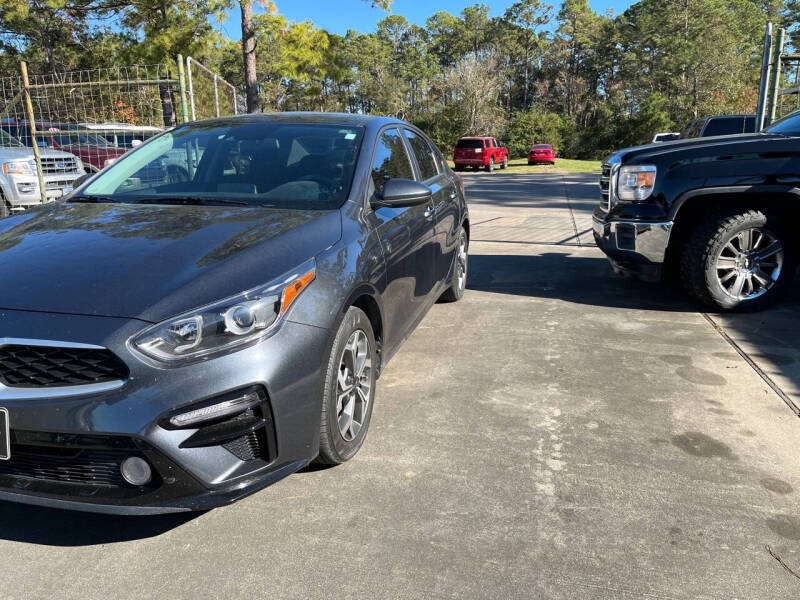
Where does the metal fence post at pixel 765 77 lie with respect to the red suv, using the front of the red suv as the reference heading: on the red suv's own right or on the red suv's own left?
on the red suv's own right

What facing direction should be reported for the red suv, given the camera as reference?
facing away from the viewer and to the right of the viewer

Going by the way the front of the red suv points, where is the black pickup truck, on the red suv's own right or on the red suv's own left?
on the red suv's own right

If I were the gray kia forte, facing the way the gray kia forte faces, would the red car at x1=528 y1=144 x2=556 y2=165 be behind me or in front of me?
behind

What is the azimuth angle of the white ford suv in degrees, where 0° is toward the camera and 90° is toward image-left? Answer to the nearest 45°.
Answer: approximately 315°

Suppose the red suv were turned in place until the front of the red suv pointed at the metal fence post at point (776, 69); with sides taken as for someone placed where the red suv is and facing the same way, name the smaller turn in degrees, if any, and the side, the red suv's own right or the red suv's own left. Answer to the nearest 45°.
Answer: approximately 135° to the red suv's own right

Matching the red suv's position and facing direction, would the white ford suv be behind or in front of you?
behind

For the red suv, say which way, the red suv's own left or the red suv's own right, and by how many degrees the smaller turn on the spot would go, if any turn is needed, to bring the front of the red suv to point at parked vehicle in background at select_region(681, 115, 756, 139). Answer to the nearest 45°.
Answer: approximately 135° to the red suv's own right

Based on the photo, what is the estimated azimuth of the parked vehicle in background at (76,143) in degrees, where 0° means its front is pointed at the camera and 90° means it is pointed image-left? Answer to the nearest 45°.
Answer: approximately 315°
